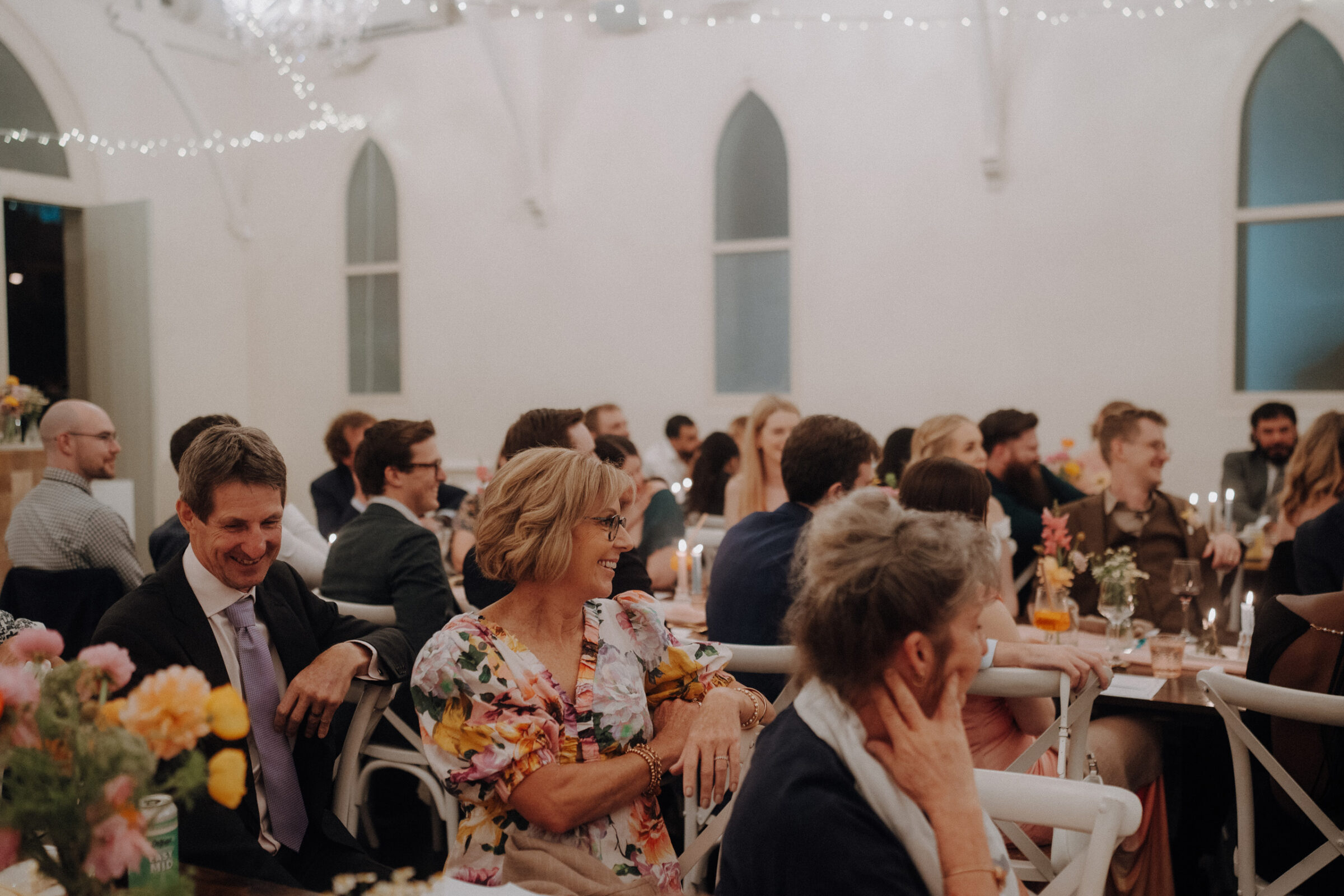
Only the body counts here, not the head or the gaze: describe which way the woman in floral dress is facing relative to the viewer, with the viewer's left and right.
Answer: facing the viewer and to the right of the viewer

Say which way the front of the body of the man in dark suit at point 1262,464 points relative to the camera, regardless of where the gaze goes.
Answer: toward the camera

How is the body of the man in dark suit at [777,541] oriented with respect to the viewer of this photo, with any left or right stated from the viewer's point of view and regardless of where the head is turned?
facing away from the viewer and to the right of the viewer

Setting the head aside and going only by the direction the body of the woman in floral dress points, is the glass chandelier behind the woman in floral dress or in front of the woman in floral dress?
behind

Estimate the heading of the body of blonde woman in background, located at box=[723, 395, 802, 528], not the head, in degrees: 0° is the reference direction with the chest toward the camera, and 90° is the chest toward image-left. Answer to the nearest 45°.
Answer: approximately 315°

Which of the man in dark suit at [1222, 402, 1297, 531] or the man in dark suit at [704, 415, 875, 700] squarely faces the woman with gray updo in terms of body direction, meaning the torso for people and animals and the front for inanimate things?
the man in dark suit at [1222, 402, 1297, 531]

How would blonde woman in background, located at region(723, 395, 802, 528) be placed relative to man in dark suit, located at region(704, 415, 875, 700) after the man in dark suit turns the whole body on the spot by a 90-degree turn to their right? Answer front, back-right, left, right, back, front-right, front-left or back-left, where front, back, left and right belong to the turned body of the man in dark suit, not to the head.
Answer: back-left

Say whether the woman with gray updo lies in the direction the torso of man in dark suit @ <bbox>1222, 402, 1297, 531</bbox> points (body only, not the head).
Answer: yes

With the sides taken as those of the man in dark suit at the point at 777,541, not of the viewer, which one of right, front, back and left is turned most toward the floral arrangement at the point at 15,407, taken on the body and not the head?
left

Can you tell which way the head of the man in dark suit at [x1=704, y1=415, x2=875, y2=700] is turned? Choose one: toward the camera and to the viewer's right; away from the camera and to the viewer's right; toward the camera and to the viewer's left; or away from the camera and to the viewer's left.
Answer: away from the camera and to the viewer's right

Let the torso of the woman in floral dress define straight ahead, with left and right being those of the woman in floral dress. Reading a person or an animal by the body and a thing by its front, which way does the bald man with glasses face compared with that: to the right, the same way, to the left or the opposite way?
to the left
